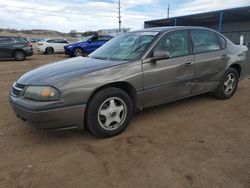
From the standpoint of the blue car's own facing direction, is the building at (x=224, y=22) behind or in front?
behind

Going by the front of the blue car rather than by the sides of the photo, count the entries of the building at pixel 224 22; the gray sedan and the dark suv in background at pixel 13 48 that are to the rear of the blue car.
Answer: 1

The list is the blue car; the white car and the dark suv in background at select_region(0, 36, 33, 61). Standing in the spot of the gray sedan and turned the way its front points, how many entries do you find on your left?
0

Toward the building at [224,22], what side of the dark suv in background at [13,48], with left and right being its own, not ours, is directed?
back

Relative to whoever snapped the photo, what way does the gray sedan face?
facing the viewer and to the left of the viewer

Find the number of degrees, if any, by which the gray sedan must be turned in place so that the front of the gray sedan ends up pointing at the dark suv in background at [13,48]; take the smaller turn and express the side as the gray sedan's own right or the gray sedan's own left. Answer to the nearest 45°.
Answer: approximately 90° to the gray sedan's own right

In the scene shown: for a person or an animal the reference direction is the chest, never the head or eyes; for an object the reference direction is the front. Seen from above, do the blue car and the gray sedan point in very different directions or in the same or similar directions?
same or similar directions

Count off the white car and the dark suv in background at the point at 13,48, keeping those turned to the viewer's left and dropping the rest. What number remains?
1
